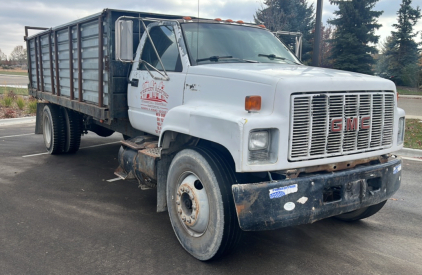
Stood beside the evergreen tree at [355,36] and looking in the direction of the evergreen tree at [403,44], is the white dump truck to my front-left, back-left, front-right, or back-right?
back-right

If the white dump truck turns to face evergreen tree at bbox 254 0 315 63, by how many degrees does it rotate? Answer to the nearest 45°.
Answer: approximately 135° to its left

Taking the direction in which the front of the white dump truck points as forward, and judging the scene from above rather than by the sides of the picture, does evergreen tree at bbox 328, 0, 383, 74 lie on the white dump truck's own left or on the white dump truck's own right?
on the white dump truck's own left

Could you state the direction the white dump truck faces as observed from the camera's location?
facing the viewer and to the right of the viewer

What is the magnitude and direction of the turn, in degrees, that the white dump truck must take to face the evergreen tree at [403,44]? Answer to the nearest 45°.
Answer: approximately 90° to its left
